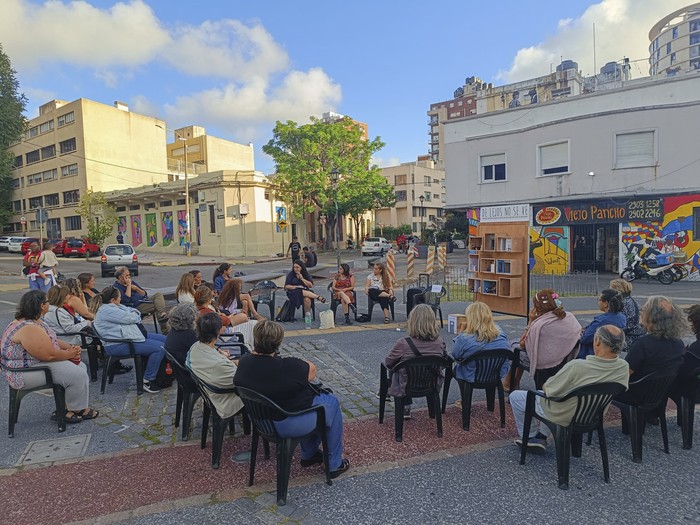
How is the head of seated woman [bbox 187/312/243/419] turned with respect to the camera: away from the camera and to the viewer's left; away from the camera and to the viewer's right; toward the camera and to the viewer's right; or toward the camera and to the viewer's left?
away from the camera and to the viewer's right

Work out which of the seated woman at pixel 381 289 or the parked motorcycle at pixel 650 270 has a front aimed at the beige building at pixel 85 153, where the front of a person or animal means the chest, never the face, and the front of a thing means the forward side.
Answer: the parked motorcycle

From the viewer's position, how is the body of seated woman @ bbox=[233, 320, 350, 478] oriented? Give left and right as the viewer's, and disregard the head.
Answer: facing away from the viewer and to the right of the viewer

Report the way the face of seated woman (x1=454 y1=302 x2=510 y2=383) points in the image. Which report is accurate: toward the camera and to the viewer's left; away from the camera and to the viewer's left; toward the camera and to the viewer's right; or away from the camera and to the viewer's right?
away from the camera and to the viewer's left

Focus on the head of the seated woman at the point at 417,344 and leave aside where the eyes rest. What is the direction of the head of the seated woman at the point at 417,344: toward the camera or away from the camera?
away from the camera

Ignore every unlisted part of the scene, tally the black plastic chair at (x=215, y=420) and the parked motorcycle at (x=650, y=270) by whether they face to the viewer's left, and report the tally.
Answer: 1

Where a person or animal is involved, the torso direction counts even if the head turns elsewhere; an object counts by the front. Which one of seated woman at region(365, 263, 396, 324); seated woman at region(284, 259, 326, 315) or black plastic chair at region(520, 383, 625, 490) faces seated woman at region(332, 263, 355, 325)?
the black plastic chair

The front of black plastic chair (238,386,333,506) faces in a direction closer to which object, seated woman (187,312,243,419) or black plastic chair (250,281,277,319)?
the black plastic chair

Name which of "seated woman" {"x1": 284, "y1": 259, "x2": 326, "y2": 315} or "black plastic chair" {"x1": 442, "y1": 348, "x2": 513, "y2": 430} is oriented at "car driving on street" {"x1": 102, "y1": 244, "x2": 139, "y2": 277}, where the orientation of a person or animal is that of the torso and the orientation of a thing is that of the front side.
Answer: the black plastic chair

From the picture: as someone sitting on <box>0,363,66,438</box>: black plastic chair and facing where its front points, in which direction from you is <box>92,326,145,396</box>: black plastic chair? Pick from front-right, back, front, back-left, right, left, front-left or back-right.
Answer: front-left

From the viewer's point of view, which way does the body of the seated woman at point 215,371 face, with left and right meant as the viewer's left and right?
facing away from the viewer and to the right of the viewer

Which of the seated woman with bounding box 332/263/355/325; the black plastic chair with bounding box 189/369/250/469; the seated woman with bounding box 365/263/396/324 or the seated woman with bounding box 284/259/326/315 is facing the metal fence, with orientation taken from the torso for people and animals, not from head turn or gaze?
the black plastic chair

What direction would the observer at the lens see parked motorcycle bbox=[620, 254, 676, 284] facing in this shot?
facing to the left of the viewer

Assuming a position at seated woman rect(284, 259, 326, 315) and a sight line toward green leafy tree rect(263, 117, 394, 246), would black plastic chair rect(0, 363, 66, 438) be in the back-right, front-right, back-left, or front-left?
back-left
